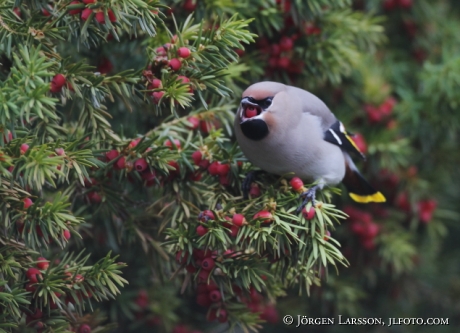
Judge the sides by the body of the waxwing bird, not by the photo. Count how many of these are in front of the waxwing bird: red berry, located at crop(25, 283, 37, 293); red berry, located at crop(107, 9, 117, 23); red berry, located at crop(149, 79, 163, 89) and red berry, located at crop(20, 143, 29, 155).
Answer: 4

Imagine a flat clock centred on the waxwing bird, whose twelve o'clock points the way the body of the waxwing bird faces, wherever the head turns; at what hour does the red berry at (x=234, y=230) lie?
The red berry is roughly at 1 o'clock from the waxwing bird.

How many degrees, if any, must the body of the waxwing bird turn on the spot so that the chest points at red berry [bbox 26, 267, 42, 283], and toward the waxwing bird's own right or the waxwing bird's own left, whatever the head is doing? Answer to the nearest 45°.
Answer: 0° — it already faces it

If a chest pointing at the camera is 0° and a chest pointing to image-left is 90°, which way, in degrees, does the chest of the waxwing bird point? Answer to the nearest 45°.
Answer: approximately 45°

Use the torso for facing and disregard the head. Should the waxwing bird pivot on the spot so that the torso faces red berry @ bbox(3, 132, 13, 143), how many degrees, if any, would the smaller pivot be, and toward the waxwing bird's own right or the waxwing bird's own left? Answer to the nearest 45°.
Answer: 0° — it already faces it

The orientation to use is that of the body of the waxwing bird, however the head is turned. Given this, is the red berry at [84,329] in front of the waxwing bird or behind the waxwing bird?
in front

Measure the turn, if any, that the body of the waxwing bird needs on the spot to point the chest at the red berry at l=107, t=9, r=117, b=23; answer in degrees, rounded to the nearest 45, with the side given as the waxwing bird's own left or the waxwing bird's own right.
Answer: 0° — it already faces it

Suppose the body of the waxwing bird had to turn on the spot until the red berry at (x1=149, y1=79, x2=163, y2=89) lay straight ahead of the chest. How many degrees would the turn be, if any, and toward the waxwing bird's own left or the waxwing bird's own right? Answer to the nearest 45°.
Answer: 0° — it already faces it

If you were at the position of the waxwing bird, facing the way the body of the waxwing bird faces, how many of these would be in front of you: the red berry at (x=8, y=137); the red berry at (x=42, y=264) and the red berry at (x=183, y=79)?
3

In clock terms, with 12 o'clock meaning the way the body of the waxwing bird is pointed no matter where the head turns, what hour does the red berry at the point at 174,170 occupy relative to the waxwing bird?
The red berry is roughly at 2 o'clock from the waxwing bird.

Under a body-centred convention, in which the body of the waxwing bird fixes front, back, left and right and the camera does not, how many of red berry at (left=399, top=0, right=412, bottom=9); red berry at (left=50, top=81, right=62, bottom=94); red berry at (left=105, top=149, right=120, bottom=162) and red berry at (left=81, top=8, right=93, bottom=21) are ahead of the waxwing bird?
3

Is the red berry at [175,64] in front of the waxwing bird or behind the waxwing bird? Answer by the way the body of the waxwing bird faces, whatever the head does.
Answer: in front
